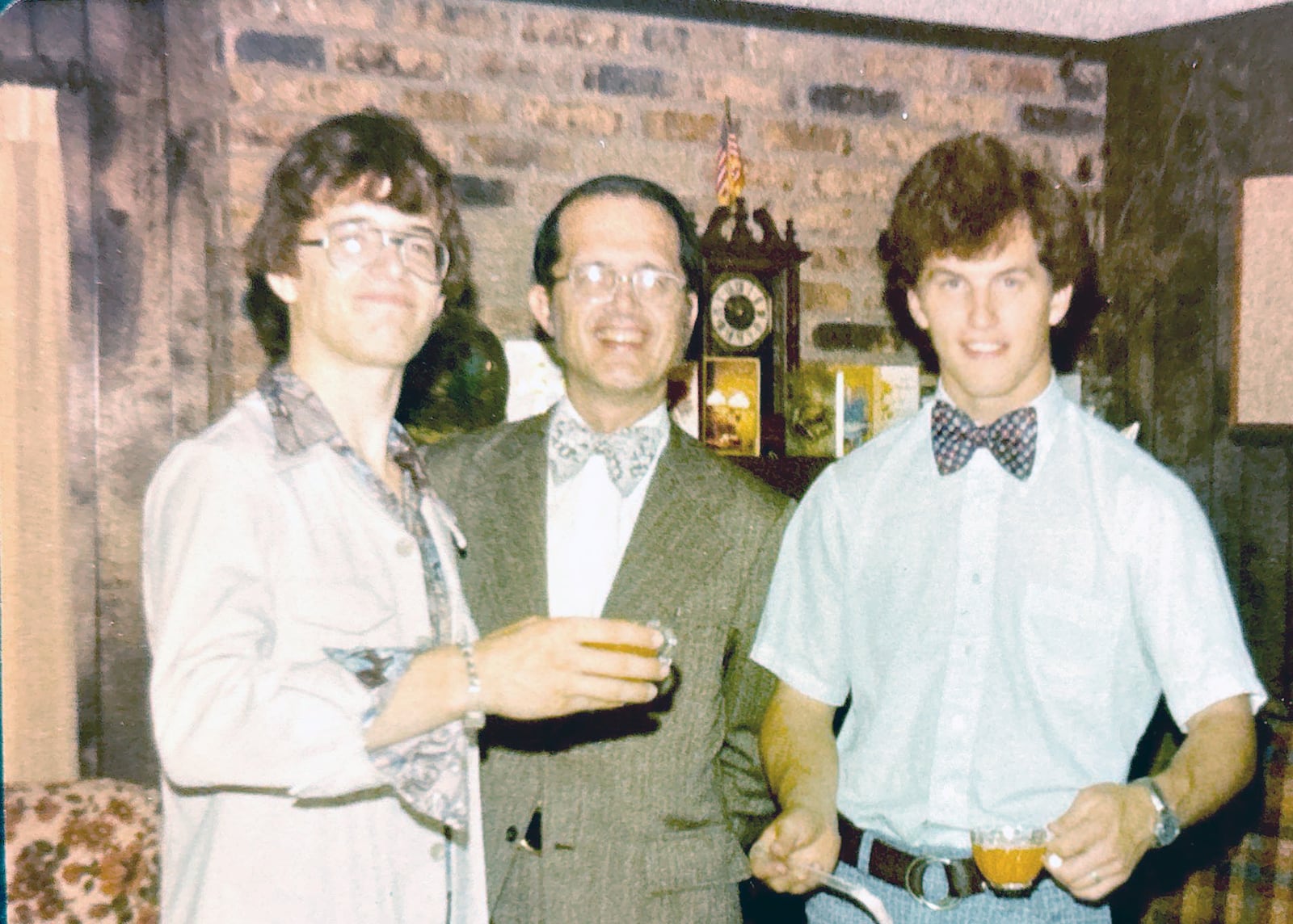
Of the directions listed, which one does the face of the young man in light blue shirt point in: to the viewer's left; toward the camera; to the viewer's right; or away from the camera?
toward the camera

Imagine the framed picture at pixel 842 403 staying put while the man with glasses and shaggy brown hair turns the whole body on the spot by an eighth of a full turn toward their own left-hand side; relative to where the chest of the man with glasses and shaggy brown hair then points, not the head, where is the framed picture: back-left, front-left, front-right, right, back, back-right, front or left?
front-left

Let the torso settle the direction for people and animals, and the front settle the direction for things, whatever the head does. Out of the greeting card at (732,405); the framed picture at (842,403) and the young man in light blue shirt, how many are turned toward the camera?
3

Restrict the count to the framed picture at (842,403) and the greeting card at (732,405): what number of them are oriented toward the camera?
2

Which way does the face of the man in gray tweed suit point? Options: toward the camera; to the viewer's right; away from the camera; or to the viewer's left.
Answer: toward the camera

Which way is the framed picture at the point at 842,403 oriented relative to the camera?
toward the camera

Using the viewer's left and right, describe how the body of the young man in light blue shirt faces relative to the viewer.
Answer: facing the viewer

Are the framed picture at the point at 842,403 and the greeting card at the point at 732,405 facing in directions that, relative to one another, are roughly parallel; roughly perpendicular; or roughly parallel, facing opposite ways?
roughly parallel

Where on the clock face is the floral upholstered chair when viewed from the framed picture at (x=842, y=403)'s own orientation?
The floral upholstered chair is roughly at 2 o'clock from the framed picture.

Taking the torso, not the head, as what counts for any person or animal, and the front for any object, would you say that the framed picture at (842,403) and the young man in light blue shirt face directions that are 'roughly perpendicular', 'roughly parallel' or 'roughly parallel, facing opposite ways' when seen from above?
roughly parallel

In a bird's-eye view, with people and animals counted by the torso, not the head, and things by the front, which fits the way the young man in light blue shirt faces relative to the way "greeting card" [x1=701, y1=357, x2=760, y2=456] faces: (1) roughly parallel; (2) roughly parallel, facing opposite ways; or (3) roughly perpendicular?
roughly parallel

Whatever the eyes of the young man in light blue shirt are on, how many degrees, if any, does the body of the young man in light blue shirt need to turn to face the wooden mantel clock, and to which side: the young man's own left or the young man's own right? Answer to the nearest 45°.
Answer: approximately 135° to the young man's own right

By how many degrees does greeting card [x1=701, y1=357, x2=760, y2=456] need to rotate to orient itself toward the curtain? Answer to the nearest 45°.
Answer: approximately 90° to its right
